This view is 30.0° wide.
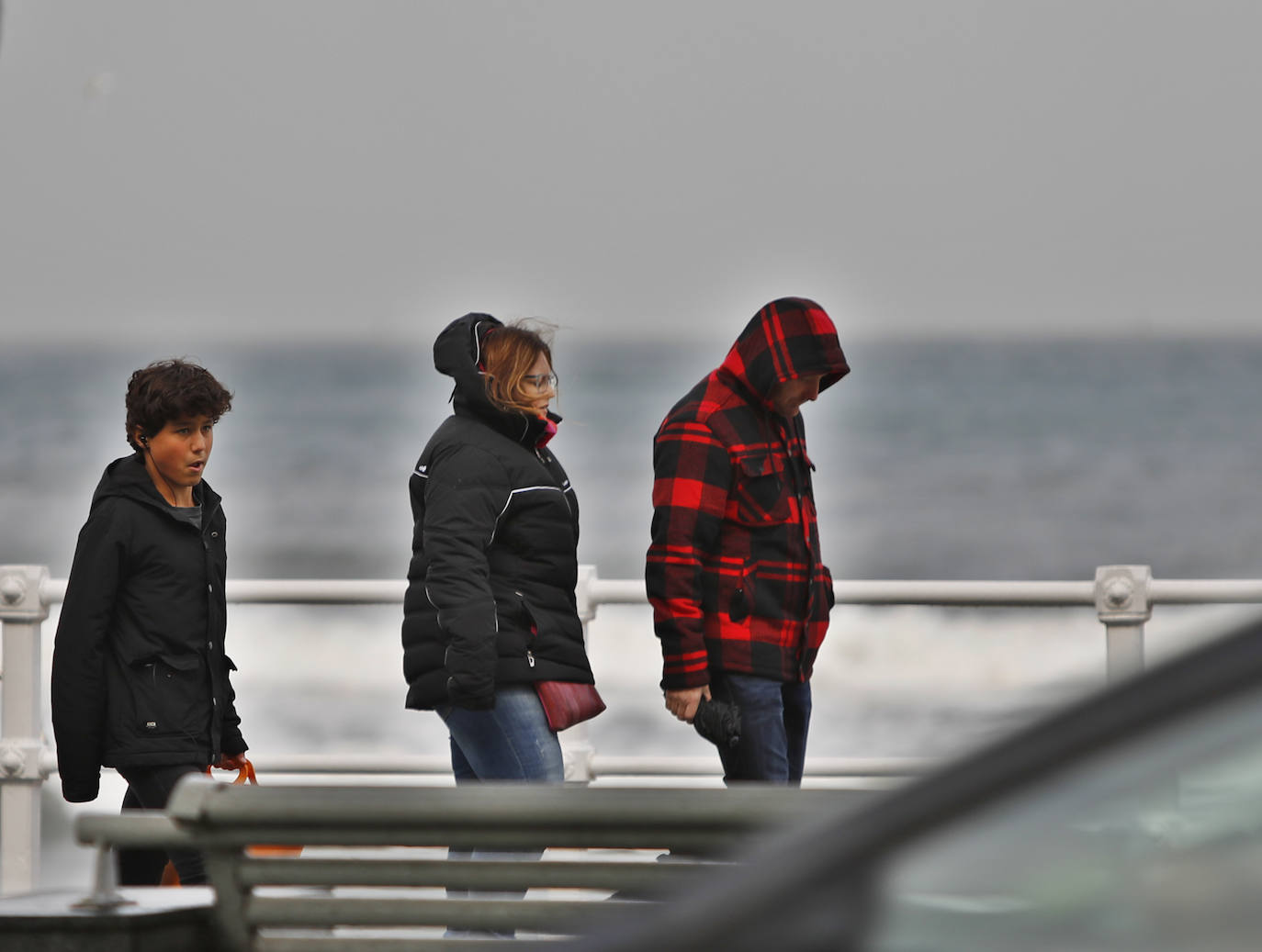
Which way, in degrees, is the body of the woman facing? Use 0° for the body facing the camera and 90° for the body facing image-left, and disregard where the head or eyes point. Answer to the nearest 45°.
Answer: approximately 270°

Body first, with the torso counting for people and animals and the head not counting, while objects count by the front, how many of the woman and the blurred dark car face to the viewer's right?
1

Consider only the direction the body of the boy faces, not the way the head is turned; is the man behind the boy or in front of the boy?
in front

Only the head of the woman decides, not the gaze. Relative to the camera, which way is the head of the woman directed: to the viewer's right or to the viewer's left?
to the viewer's right

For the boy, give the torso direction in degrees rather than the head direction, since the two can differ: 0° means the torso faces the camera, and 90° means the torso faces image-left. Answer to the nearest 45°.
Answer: approximately 315°

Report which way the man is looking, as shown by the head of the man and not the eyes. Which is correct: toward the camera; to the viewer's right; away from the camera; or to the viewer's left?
to the viewer's right

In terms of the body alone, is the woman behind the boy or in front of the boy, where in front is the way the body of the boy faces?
in front

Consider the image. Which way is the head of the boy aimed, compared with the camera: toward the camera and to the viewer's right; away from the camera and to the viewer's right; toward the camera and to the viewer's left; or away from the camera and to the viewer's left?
toward the camera and to the viewer's right

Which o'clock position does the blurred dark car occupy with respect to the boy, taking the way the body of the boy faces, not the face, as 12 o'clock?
The blurred dark car is roughly at 1 o'clock from the boy.

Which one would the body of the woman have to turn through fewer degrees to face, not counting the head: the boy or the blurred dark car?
the blurred dark car
